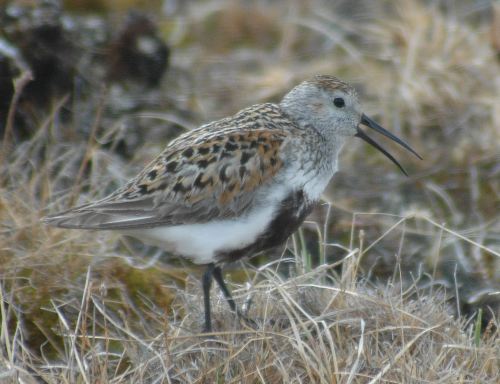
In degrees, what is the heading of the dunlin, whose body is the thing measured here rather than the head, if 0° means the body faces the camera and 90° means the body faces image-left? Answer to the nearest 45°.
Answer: approximately 270°
